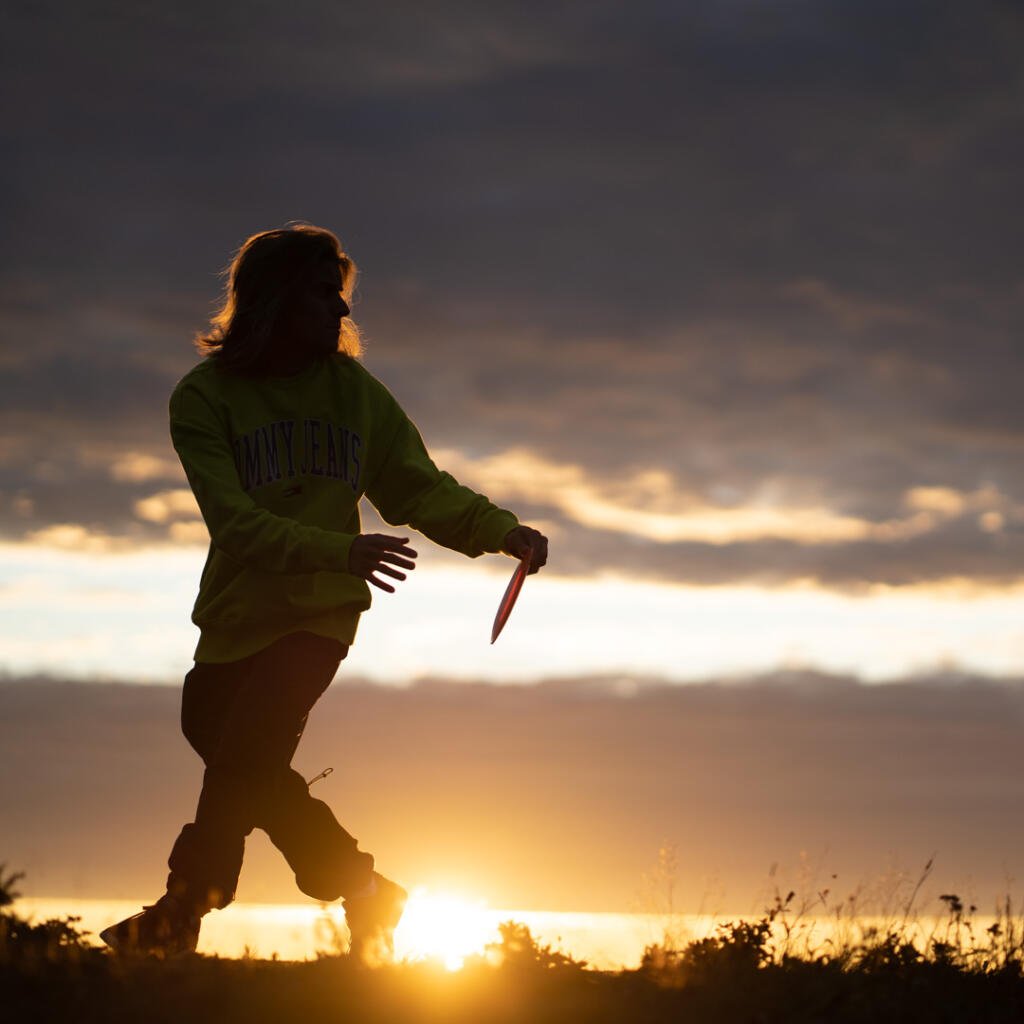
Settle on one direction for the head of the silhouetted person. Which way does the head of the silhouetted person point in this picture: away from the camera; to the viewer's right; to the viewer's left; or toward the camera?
to the viewer's right

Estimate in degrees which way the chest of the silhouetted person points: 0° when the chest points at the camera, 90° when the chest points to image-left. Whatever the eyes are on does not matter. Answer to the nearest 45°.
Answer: approximately 315°
